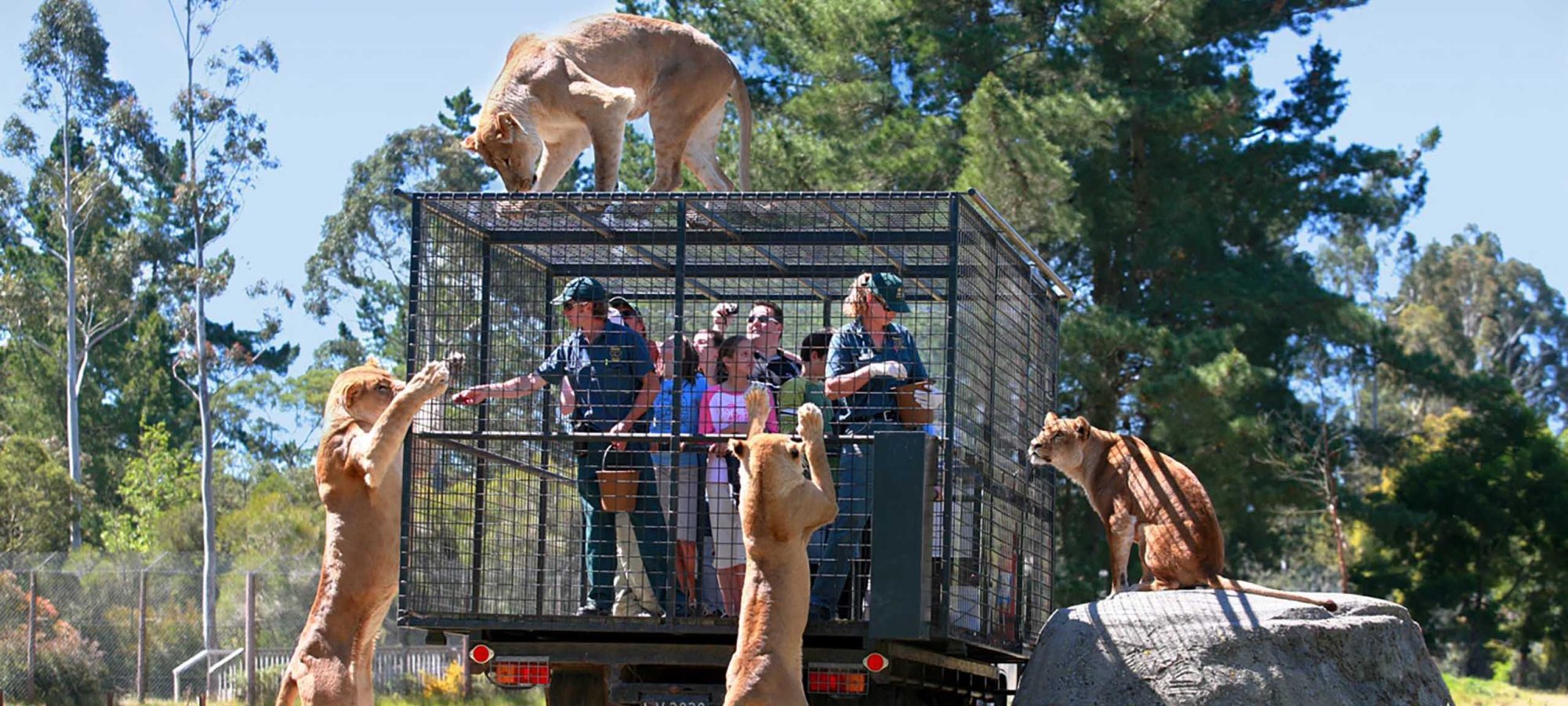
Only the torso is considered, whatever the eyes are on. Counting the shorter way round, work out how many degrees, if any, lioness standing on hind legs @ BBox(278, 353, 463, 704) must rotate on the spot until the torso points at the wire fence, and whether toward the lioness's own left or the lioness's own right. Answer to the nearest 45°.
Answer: approximately 90° to the lioness's own left

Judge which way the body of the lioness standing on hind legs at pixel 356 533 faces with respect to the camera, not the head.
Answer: to the viewer's right

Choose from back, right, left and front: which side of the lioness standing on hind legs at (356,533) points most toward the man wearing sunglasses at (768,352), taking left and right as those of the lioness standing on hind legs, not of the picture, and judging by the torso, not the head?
front

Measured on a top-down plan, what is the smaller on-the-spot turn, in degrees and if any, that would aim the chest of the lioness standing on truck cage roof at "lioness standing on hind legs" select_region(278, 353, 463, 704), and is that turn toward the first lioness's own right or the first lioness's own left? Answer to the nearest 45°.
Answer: approximately 45° to the first lioness's own left

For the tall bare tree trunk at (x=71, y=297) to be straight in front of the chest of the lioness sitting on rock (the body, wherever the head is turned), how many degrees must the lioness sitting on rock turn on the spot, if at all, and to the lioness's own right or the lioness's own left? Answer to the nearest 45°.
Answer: approximately 45° to the lioness's own right

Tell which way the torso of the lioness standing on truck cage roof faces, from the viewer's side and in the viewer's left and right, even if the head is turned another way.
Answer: facing to the left of the viewer

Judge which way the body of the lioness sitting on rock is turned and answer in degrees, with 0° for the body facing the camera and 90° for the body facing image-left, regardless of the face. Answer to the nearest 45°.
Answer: approximately 90°

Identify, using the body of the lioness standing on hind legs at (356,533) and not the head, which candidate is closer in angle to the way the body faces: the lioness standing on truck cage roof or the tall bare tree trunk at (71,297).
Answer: the lioness standing on truck cage roof

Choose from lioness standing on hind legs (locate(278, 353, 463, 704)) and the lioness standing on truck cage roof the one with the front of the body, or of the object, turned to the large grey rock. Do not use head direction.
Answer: the lioness standing on hind legs
